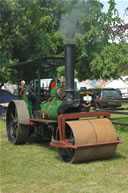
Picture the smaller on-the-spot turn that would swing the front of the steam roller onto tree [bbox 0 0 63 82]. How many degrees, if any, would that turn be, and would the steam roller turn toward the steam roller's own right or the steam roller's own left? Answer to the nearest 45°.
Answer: approximately 135° to the steam roller's own left

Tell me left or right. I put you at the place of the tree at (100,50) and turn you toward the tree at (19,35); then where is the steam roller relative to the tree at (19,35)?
left

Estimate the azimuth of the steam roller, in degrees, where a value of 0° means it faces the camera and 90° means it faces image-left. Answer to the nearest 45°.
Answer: approximately 315°
